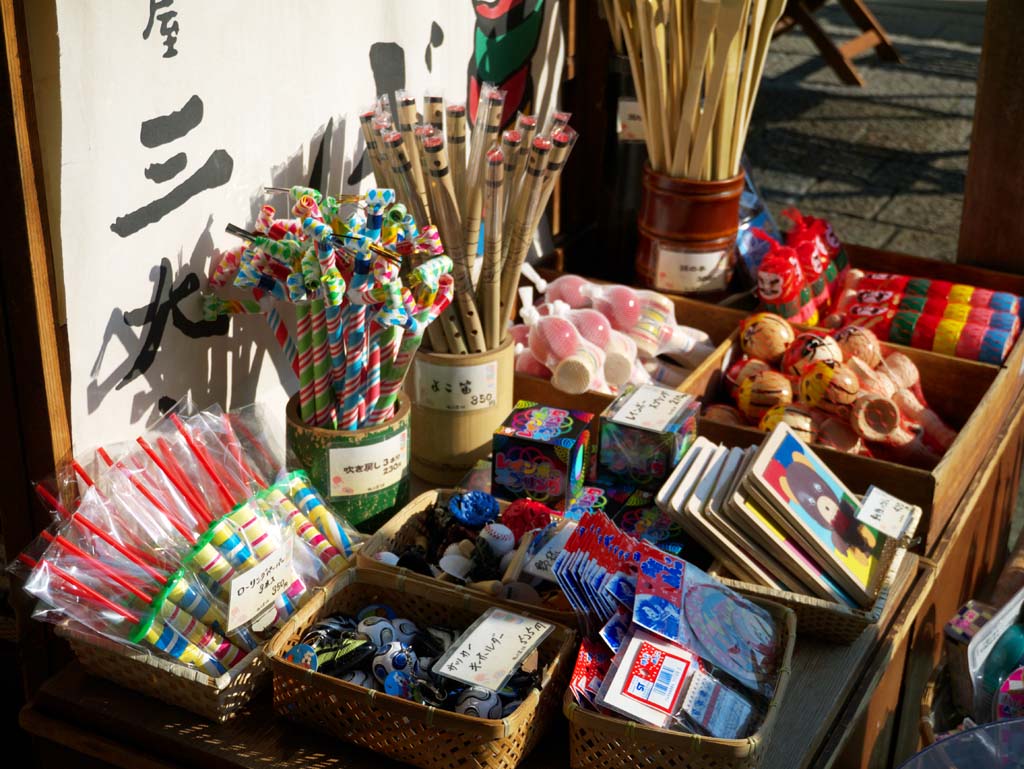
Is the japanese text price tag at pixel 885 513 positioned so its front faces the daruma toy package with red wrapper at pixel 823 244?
no

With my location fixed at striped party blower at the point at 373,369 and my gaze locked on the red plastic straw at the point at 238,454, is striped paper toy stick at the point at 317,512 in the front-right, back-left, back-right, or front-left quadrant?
front-left

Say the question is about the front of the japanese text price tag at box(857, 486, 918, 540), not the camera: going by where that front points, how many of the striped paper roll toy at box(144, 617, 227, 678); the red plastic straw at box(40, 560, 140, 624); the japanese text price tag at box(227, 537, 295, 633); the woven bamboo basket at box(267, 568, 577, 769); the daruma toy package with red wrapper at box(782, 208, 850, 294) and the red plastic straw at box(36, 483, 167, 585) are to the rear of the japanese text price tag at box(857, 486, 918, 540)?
1

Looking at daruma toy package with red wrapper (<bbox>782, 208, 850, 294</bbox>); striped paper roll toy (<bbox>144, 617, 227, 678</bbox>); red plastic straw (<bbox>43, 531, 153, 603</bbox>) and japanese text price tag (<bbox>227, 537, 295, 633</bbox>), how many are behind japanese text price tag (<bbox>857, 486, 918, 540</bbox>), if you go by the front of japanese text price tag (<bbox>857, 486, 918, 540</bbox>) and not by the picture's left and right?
1

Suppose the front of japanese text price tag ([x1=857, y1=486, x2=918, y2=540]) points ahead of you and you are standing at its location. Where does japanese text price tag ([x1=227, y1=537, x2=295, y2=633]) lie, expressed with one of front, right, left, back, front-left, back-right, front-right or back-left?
front-right

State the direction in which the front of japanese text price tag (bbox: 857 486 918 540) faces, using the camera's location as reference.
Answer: facing the viewer

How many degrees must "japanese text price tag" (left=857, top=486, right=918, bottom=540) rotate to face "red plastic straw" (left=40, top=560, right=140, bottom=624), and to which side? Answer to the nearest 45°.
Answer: approximately 45° to its right

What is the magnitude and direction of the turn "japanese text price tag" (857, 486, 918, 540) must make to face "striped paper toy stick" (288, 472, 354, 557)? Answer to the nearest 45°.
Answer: approximately 45° to its right

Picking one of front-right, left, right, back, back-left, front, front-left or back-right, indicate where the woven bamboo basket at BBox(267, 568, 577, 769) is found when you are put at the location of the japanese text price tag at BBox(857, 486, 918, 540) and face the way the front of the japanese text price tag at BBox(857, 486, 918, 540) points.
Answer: front-right

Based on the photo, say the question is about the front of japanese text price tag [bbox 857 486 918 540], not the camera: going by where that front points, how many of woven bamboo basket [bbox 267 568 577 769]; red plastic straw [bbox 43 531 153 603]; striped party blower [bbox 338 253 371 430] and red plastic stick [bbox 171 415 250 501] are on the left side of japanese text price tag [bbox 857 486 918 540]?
0

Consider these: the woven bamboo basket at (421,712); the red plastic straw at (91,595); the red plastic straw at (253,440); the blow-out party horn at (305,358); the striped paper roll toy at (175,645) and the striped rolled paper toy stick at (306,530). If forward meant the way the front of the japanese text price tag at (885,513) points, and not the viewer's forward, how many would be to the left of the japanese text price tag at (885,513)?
0

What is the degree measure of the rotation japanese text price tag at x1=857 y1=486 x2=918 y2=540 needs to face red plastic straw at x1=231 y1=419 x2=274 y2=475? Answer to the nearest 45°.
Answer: approximately 90° to its right

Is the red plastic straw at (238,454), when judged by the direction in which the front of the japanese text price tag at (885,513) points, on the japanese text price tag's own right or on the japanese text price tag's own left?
on the japanese text price tag's own right

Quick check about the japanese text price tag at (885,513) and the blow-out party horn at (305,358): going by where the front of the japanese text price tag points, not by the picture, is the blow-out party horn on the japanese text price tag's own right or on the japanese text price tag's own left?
on the japanese text price tag's own right
